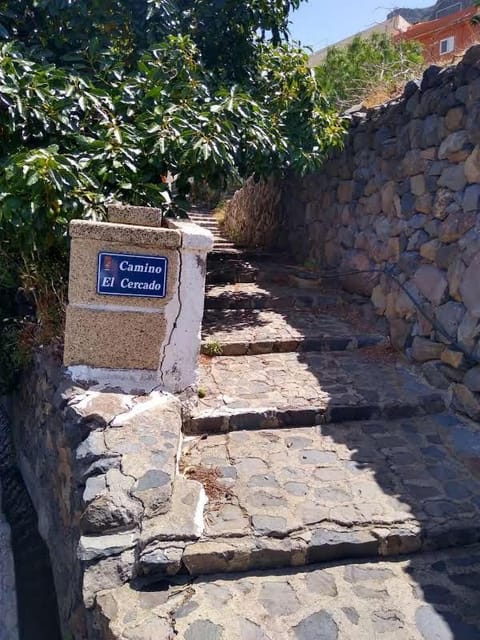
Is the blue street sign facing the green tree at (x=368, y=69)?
no

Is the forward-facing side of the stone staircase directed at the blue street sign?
no

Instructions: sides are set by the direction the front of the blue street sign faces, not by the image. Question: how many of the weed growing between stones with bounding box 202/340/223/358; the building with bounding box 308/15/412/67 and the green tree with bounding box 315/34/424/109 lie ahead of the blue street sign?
0

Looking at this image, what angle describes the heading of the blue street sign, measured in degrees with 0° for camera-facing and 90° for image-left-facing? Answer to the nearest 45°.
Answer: approximately 0°

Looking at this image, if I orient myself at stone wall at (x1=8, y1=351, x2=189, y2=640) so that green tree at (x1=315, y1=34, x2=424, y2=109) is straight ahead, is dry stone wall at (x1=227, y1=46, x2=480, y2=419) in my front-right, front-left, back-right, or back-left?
front-right

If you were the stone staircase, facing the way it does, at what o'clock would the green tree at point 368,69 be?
The green tree is roughly at 6 o'clock from the stone staircase.

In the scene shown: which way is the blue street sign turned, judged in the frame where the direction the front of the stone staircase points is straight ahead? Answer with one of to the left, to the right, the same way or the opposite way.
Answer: the same way

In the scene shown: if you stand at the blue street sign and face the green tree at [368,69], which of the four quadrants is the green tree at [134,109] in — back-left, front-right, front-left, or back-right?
front-left

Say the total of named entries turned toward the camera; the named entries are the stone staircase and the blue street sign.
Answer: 2

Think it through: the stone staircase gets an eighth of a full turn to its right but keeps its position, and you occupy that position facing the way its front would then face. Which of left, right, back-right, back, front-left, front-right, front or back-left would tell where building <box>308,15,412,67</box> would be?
back-right

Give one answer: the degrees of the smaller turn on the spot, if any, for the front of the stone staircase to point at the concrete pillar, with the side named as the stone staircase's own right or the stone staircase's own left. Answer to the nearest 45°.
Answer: approximately 135° to the stone staircase's own right

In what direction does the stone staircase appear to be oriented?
toward the camera
